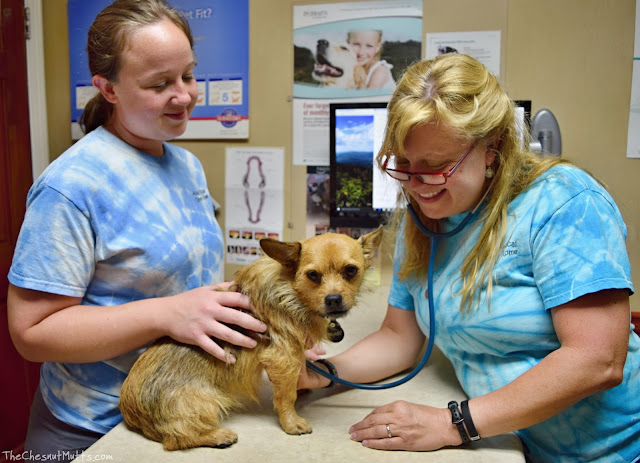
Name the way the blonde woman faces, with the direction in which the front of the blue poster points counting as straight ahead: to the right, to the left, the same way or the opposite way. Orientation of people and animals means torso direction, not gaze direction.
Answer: to the right

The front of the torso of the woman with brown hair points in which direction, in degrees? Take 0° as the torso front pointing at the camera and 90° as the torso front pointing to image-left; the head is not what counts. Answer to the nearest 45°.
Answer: approximately 315°

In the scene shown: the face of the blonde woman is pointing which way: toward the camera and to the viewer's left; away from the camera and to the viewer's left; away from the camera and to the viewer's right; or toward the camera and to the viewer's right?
toward the camera and to the viewer's left

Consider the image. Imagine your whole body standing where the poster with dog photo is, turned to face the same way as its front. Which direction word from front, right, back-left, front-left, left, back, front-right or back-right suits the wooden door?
right

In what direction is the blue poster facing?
toward the camera

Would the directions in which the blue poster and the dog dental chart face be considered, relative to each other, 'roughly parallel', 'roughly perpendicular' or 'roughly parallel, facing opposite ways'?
roughly parallel

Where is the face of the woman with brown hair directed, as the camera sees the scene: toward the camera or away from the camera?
toward the camera

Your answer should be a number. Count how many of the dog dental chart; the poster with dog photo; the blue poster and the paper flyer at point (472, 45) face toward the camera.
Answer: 4

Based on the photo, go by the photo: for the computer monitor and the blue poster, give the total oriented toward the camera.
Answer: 2

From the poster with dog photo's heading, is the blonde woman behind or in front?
in front

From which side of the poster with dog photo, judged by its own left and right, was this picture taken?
front

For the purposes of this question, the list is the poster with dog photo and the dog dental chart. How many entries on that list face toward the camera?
2

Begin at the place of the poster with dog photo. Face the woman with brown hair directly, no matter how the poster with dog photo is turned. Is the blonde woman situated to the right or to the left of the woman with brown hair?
left

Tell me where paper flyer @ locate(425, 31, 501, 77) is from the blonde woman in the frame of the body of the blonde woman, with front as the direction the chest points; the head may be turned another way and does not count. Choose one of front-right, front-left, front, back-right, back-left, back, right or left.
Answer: back-right

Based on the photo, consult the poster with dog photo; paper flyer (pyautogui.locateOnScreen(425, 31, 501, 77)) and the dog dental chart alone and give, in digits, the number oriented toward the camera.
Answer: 3

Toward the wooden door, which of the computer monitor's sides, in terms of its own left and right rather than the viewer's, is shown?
right
